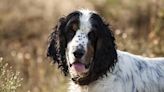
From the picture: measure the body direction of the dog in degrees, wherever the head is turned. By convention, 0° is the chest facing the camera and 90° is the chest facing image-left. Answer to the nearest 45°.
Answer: approximately 45°
